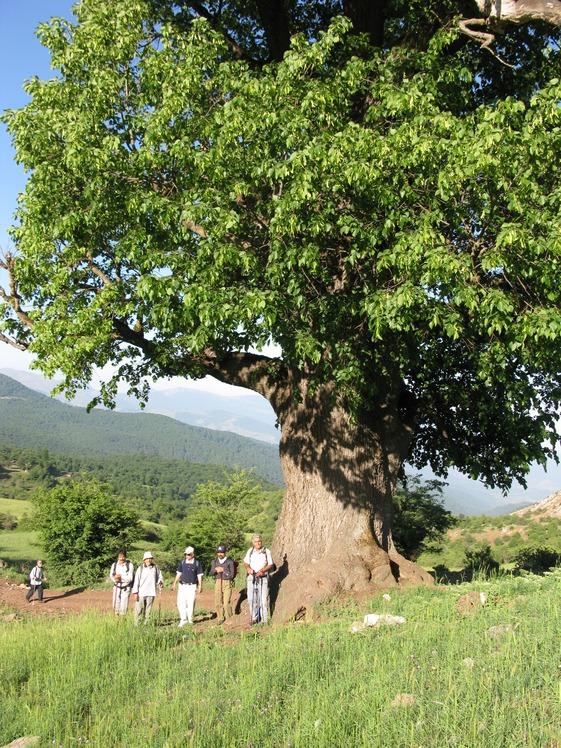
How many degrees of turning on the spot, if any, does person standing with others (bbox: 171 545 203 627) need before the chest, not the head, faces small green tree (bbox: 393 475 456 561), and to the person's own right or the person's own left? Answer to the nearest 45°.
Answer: approximately 135° to the person's own left

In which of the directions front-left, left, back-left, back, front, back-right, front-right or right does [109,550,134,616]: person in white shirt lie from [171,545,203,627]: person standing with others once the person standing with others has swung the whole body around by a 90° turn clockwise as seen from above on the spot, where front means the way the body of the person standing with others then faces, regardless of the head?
front-right

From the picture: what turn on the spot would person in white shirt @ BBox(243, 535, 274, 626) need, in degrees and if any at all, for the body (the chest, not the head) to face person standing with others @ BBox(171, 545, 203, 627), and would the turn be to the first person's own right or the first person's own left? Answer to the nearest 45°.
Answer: approximately 135° to the first person's own right

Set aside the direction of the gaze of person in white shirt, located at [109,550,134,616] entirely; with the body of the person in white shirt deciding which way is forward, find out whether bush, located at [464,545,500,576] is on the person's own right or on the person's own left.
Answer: on the person's own left

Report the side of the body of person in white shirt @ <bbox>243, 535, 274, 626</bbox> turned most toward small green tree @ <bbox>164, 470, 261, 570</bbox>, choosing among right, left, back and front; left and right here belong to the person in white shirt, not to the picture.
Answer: back

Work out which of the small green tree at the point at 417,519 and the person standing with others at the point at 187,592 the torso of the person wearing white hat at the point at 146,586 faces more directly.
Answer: the person standing with others

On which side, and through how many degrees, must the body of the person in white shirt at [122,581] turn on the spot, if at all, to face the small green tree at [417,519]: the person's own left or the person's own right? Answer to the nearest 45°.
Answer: approximately 135° to the person's own left

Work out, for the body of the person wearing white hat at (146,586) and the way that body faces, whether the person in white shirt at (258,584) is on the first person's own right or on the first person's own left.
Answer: on the first person's own left

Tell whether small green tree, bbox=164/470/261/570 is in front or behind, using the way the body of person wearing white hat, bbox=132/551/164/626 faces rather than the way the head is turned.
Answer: behind

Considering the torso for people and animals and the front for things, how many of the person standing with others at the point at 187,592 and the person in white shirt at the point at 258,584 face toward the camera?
2
